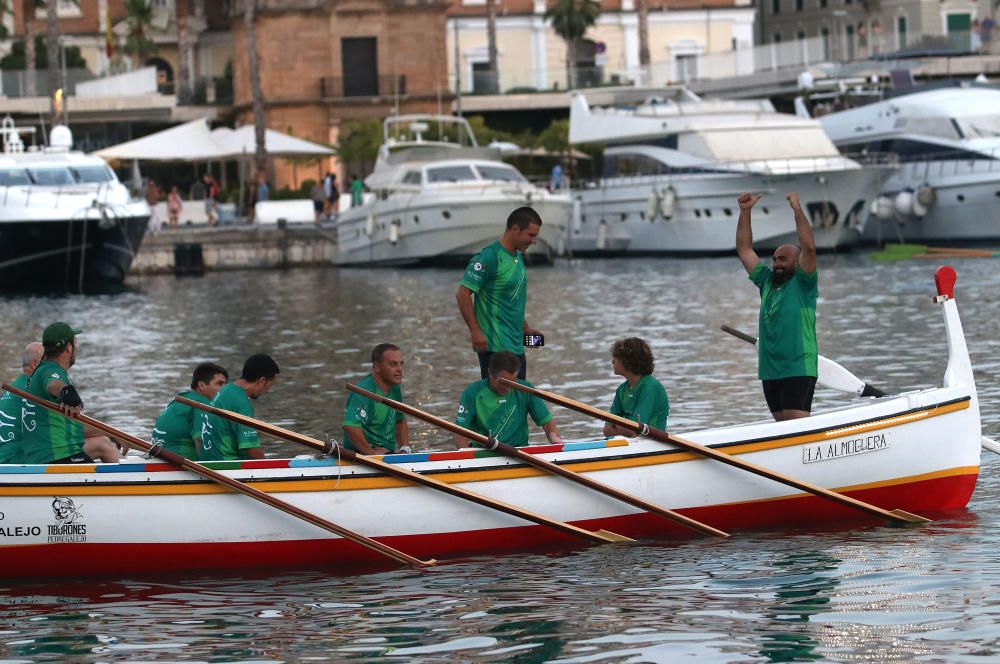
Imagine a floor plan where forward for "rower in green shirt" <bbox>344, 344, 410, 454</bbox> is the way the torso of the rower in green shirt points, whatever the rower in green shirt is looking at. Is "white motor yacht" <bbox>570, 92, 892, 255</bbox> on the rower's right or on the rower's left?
on the rower's left

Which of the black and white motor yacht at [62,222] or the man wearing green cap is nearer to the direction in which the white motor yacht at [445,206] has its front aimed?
the man wearing green cap

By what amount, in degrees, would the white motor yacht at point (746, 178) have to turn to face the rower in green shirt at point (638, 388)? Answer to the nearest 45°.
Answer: approximately 45° to its right

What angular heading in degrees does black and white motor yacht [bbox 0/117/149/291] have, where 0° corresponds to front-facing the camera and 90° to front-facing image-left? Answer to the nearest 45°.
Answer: approximately 315°

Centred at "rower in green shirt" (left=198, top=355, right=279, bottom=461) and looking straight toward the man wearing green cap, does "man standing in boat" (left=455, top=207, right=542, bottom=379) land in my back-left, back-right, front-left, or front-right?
back-right
